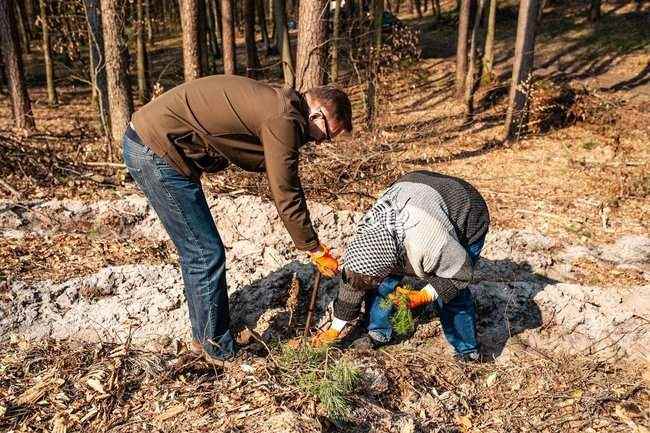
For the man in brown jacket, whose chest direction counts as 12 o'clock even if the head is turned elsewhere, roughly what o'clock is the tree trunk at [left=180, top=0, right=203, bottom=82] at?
The tree trunk is roughly at 9 o'clock from the man in brown jacket.

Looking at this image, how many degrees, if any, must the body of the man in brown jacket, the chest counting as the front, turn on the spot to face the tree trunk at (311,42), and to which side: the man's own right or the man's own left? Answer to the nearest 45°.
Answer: approximately 90° to the man's own left

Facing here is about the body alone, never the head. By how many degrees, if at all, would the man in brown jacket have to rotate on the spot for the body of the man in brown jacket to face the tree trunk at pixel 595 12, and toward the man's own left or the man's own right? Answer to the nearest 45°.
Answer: approximately 45° to the man's own left

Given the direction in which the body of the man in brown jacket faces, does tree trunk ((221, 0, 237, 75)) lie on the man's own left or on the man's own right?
on the man's own left

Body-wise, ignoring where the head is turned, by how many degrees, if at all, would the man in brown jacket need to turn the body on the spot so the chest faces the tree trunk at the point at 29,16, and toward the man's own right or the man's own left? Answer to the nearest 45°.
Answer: approximately 90° to the man's own left

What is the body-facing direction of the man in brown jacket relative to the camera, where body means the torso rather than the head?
to the viewer's right

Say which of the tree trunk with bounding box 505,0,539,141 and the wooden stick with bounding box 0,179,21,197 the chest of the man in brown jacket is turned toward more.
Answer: the tree trunk

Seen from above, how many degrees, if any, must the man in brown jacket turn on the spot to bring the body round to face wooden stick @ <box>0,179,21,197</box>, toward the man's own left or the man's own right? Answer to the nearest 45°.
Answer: approximately 135° to the man's own left

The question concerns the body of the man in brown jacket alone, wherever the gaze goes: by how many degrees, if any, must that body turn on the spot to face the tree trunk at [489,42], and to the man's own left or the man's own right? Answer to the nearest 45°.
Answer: approximately 45° to the man's own left
